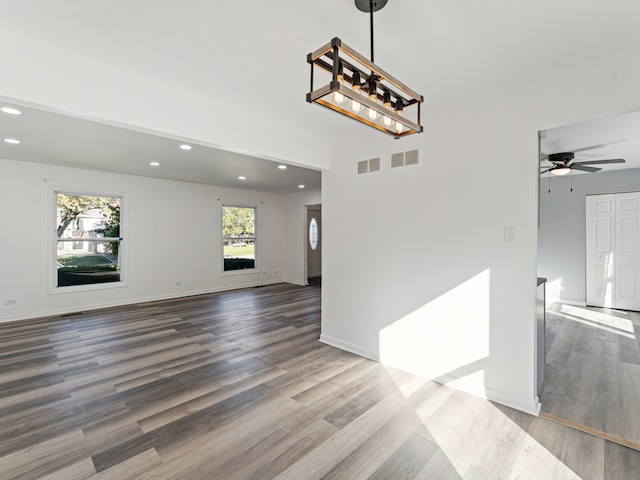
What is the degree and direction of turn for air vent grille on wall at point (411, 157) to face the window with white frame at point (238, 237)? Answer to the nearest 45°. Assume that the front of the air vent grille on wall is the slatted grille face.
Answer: approximately 90° to its right

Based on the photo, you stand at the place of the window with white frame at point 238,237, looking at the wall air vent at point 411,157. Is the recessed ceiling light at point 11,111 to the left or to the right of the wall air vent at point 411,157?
right

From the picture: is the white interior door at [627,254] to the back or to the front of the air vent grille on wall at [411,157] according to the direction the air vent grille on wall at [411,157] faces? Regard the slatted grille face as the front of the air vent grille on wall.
to the back

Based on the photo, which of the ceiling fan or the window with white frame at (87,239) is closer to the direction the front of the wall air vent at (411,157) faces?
the window with white frame

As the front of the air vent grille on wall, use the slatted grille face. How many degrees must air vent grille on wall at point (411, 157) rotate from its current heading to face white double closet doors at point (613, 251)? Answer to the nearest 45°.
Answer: approximately 180°

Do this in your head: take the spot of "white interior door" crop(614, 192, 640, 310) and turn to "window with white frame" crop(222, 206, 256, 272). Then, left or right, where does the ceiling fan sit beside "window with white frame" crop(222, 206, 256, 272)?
left

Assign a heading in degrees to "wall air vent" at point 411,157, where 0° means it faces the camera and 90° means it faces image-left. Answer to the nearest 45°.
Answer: approximately 45°
